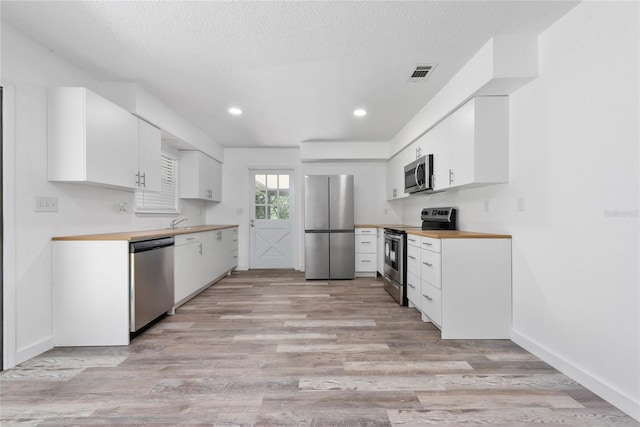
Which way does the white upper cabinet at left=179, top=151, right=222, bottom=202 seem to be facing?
to the viewer's right

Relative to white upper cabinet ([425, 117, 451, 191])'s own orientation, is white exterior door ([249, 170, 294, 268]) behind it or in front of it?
in front

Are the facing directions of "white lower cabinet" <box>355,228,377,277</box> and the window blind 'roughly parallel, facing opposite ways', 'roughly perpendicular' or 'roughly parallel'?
roughly perpendicular

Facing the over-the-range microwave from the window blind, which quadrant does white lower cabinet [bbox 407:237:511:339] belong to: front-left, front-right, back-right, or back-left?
front-right

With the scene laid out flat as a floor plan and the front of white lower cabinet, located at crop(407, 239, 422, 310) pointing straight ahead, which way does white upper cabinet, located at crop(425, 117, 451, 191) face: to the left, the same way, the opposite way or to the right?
the same way

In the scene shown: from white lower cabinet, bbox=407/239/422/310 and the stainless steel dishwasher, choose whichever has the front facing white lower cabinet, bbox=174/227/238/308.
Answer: white lower cabinet, bbox=407/239/422/310

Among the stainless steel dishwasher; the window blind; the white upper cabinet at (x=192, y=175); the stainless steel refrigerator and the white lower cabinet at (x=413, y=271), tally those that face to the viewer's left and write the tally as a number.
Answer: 1

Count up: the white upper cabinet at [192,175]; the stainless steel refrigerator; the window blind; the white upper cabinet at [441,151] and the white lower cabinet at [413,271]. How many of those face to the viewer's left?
2

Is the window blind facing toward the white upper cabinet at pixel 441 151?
yes

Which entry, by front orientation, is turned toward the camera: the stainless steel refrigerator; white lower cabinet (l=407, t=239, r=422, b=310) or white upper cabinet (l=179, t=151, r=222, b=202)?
the stainless steel refrigerator

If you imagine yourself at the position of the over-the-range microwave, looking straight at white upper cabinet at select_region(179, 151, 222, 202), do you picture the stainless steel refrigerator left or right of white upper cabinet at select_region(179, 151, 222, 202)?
right

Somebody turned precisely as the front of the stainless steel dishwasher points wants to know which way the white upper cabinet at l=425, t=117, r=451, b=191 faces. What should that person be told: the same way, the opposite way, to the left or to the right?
the opposite way

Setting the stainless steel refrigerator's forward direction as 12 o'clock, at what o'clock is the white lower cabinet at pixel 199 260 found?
The white lower cabinet is roughly at 2 o'clock from the stainless steel refrigerator.

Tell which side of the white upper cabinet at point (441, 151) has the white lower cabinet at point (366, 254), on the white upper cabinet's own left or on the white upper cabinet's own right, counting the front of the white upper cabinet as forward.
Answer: on the white upper cabinet's own right

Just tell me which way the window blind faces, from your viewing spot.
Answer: facing the viewer and to the right of the viewer

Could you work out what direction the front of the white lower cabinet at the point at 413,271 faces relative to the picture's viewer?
facing to the left of the viewer

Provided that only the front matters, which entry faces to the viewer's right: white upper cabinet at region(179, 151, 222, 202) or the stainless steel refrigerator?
the white upper cabinet

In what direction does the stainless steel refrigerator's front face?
toward the camera
